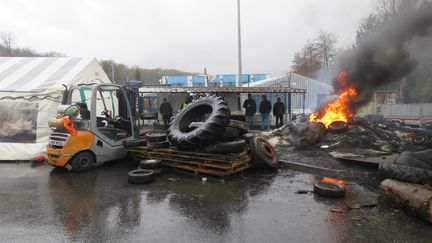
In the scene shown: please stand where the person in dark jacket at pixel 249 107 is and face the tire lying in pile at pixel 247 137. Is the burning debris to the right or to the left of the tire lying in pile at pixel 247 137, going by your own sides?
left

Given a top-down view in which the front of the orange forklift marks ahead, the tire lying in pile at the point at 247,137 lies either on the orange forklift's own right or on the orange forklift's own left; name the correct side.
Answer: on the orange forklift's own right

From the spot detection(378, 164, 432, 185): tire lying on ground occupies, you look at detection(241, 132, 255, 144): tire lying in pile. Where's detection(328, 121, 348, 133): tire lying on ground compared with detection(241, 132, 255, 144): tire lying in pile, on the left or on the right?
right

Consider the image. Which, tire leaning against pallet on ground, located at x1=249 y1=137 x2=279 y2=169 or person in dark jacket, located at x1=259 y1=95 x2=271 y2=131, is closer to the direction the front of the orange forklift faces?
the person in dark jacket
